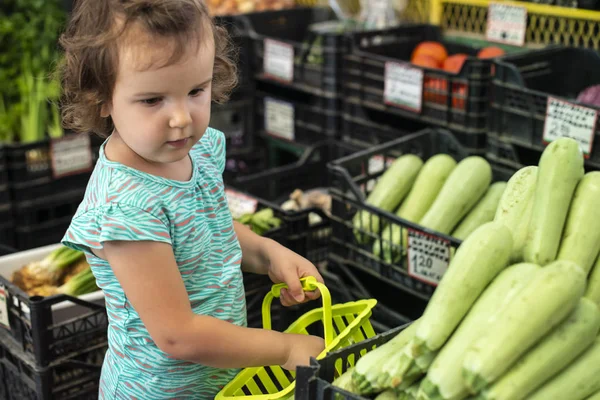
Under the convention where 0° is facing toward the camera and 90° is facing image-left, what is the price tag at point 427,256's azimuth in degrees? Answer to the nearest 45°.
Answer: approximately 45°

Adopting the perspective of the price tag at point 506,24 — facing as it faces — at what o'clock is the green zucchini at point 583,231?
The green zucchini is roughly at 12 o'clock from the price tag.

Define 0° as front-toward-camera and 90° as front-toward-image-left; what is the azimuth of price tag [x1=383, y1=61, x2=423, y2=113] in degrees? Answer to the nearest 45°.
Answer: approximately 45°

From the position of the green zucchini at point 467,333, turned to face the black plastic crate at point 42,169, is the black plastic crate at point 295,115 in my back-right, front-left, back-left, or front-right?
front-right

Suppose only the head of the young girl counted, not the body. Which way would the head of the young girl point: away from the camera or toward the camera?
toward the camera

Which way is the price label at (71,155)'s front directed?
toward the camera

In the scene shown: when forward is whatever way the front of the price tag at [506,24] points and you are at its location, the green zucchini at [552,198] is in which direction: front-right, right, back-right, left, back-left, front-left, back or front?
front

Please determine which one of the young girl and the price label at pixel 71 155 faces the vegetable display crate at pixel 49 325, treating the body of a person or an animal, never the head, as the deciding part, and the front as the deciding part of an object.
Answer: the price label

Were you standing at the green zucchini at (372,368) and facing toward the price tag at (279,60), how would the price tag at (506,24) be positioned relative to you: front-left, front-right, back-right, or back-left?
front-right

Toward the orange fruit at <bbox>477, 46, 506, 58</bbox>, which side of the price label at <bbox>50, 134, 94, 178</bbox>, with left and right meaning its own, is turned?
left

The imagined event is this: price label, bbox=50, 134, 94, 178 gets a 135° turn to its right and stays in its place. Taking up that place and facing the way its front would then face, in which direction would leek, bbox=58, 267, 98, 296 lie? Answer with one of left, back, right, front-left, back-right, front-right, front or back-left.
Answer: back-left

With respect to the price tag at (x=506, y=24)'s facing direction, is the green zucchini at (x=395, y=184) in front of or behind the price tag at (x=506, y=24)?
in front

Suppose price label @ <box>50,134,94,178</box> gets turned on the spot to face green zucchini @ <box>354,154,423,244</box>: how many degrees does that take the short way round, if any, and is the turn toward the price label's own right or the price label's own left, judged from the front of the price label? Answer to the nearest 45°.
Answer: approximately 45° to the price label's own left

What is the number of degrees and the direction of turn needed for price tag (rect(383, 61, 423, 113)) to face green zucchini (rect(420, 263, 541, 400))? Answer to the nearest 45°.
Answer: approximately 45° to its left

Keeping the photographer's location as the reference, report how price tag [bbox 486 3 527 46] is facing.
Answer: facing the viewer

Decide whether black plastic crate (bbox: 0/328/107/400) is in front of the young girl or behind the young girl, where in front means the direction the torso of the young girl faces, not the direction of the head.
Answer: behind

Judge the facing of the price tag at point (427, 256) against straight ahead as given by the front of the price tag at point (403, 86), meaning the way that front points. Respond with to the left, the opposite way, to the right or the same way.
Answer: the same way

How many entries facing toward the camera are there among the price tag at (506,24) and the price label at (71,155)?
2

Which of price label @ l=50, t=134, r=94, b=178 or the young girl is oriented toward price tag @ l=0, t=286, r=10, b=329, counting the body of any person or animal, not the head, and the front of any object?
the price label
